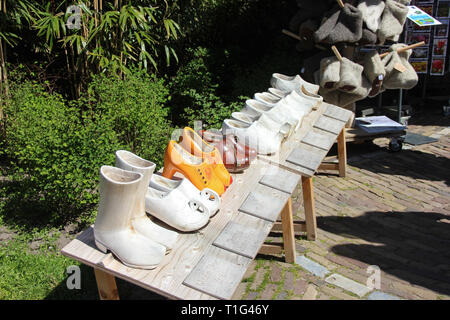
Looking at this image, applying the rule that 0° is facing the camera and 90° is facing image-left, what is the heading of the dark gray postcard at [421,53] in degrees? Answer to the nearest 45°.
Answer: approximately 0°
